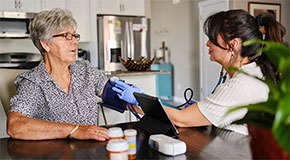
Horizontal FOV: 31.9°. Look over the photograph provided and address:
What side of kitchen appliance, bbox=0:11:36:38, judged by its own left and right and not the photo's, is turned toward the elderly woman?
front

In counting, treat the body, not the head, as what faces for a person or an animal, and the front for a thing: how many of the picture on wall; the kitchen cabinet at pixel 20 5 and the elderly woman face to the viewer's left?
0

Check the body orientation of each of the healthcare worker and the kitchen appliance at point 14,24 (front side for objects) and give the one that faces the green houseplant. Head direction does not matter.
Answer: the kitchen appliance

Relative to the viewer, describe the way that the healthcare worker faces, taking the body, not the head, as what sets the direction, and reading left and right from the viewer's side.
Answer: facing to the left of the viewer

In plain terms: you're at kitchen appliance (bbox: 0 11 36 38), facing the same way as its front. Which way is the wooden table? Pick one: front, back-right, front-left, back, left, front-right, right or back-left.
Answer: front

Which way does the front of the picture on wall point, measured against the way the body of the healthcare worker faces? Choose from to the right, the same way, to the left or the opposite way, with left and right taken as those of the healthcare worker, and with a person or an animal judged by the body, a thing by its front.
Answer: to the left

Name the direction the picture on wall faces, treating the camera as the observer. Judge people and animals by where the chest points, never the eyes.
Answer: facing the viewer

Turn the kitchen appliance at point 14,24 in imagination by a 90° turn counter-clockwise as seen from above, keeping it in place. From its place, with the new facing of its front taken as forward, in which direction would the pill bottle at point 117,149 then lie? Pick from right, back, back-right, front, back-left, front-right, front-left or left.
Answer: right

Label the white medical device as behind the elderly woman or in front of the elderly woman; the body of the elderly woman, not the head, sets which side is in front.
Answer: in front

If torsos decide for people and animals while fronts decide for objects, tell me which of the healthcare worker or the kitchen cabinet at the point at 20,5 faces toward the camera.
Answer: the kitchen cabinet

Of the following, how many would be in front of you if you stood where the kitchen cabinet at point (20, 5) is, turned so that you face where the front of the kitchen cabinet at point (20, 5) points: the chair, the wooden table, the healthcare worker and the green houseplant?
4

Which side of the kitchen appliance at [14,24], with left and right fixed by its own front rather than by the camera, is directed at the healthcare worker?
front

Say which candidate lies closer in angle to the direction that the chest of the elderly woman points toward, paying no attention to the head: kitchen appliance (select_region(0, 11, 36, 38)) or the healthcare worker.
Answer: the healthcare worker

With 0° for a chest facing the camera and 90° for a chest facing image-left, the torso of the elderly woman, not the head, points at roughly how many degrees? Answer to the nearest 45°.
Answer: approximately 315°

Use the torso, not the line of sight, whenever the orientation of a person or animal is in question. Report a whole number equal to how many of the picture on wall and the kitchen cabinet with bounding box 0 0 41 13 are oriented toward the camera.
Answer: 2

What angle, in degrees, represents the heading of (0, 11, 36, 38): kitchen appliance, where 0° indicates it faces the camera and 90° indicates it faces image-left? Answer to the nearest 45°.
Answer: approximately 0°
